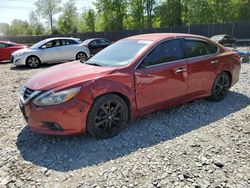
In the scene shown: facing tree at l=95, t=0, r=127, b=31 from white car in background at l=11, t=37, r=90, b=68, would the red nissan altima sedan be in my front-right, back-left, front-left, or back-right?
back-right

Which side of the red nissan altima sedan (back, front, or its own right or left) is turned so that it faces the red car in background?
right

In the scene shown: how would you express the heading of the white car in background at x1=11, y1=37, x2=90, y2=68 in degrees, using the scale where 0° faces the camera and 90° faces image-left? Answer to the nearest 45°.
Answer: approximately 45°

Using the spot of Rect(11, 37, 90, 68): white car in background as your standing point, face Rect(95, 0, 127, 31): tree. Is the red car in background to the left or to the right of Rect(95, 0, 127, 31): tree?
left

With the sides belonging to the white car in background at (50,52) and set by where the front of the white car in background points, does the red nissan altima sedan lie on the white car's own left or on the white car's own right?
on the white car's own left

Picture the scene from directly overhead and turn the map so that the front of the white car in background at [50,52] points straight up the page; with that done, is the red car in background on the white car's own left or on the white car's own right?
on the white car's own right

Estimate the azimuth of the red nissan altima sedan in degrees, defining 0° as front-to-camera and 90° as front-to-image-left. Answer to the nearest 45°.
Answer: approximately 45°

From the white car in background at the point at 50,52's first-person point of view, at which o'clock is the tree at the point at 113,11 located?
The tree is roughly at 5 o'clock from the white car in background.
